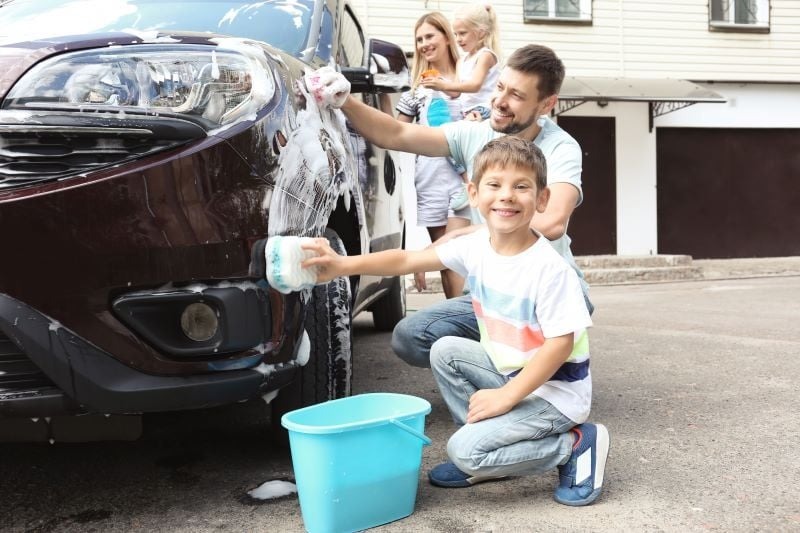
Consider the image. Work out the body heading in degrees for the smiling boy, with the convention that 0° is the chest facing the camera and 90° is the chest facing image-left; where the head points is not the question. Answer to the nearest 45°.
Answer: approximately 45°

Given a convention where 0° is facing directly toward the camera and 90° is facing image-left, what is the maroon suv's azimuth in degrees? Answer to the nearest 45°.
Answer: approximately 45°

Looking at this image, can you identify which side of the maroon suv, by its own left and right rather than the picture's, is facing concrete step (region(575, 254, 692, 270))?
back

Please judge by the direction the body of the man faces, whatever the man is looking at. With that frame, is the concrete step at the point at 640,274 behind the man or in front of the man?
behind

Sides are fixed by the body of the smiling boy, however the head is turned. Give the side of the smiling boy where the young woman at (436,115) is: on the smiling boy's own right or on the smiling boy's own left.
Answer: on the smiling boy's own right

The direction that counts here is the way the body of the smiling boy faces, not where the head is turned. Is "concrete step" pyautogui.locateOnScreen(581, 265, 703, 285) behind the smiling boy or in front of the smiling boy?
behind

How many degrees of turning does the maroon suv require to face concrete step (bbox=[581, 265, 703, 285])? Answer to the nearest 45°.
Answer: approximately 180°

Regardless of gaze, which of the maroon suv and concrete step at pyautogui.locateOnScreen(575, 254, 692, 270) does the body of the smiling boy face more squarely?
the maroon suv
